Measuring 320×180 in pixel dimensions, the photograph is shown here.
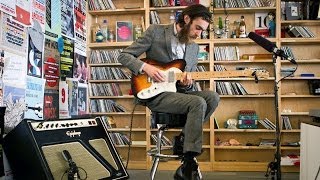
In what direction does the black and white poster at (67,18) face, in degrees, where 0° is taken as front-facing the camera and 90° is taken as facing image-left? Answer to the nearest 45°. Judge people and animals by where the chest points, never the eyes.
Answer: approximately 315°

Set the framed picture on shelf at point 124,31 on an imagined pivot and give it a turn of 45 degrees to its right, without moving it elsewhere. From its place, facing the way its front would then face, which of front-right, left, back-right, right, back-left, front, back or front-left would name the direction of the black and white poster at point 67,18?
front

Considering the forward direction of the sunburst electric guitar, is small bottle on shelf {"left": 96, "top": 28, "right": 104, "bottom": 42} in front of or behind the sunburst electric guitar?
behind

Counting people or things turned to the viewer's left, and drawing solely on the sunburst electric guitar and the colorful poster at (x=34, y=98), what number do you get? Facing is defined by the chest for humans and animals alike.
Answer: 0

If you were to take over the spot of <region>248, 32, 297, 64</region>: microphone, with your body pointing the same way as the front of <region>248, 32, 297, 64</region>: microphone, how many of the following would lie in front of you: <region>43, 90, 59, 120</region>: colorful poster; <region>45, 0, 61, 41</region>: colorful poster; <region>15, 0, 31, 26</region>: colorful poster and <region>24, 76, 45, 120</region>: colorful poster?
4

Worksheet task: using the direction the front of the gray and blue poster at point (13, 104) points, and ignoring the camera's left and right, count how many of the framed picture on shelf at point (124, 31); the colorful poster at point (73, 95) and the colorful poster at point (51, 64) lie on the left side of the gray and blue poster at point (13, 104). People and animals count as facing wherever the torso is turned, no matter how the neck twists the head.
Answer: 3

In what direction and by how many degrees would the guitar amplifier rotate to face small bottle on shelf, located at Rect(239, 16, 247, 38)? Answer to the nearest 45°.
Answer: approximately 90° to its left

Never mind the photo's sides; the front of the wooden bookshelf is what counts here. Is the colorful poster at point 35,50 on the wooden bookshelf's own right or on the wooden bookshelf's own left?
on the wooden bookshelf's own right

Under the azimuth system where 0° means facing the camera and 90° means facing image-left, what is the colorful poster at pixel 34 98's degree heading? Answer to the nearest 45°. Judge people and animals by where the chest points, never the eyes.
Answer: approximately 315°
